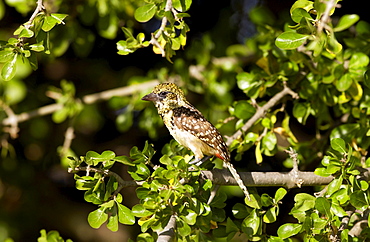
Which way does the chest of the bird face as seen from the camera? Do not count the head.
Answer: to the viewer's left
